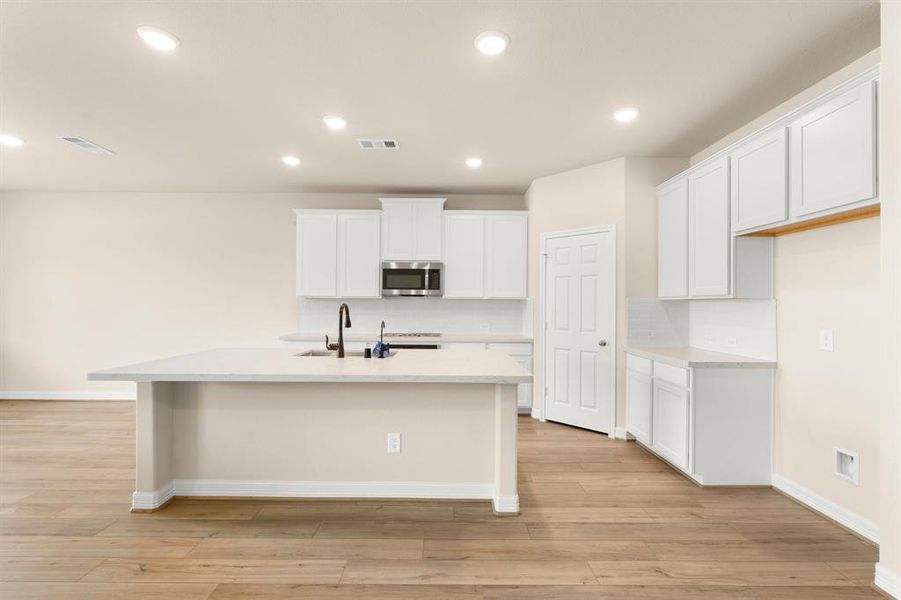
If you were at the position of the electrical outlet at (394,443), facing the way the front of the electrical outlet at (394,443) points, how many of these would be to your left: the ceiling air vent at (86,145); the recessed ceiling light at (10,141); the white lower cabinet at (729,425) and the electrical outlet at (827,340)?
2

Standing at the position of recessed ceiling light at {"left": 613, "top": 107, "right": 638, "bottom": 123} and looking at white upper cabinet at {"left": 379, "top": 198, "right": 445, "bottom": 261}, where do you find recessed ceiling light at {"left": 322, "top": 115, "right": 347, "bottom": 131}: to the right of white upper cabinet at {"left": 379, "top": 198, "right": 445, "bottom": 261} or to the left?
left

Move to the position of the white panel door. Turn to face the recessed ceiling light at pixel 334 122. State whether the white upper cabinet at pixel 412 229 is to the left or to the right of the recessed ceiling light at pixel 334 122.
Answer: right

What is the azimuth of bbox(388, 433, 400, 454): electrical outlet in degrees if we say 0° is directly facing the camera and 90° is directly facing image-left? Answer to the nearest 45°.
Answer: approximately 0°
